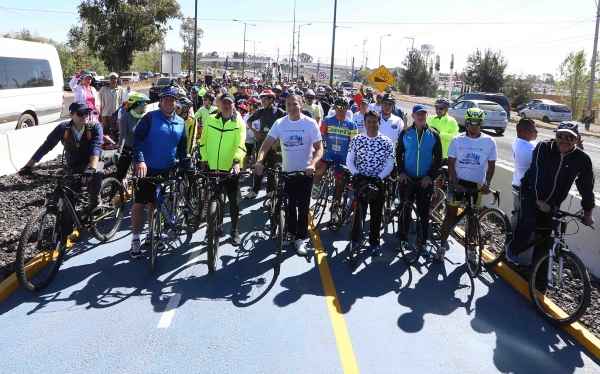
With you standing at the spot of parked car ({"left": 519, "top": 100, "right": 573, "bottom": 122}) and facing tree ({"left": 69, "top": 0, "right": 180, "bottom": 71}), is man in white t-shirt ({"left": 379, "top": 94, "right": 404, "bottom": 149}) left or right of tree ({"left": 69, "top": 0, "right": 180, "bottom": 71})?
left

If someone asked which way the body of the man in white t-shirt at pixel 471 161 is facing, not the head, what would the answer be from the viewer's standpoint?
toward the camera

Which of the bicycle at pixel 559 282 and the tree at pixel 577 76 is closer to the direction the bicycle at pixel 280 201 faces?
the bicycle

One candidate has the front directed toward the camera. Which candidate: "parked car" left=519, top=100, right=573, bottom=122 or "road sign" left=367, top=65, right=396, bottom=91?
the road sign

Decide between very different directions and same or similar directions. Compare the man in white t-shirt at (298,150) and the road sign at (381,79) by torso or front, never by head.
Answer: same or similar directions

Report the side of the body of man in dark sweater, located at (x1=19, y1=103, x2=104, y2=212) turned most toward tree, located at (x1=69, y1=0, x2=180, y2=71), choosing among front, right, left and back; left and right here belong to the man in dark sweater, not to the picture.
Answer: back

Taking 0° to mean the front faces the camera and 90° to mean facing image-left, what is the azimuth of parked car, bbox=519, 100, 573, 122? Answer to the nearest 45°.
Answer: approximately 135°

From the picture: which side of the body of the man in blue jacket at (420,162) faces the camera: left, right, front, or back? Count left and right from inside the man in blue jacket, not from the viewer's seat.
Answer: front

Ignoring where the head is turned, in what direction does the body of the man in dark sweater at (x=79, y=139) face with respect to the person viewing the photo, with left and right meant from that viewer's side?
facing the viewer

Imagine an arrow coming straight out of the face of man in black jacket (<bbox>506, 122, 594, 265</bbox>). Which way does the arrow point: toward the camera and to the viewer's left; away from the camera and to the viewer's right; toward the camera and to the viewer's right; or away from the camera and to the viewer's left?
toward the camera and to the viewer's left

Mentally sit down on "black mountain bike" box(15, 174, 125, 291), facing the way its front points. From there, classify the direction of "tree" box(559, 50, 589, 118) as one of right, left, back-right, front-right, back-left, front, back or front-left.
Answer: back

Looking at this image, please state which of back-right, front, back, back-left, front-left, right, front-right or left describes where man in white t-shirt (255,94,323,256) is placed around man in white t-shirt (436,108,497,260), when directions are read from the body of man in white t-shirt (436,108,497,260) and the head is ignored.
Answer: right

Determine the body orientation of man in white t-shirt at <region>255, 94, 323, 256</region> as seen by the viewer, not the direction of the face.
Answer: toward the camera

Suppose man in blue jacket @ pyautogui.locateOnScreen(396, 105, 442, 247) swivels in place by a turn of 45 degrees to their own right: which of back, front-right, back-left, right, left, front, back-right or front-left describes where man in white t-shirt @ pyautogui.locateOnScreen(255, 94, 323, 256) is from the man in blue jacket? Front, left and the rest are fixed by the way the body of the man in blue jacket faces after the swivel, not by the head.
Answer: front-right

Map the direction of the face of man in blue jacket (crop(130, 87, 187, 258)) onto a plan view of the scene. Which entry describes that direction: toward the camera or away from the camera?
toward the camera
